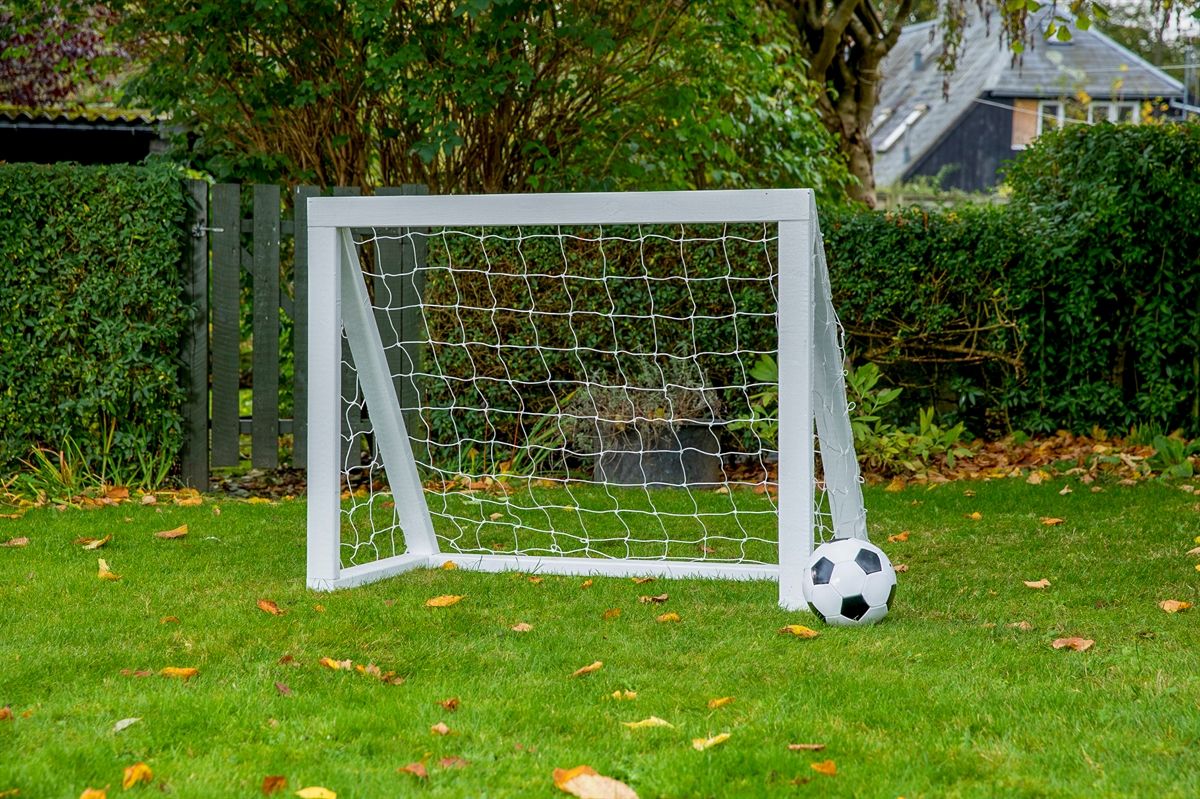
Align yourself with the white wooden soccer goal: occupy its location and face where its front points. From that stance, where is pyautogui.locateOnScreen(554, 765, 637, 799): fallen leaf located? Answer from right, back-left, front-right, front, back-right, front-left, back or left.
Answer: front

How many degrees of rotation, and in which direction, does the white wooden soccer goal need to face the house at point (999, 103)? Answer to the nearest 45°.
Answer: approximately 135° to its left

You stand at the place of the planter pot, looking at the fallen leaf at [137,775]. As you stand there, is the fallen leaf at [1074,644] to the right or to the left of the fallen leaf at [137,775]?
left

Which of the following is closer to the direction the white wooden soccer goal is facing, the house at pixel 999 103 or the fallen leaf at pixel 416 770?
the fallen leaf

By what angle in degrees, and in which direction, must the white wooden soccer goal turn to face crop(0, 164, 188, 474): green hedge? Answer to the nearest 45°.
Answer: approximately 90° to its right

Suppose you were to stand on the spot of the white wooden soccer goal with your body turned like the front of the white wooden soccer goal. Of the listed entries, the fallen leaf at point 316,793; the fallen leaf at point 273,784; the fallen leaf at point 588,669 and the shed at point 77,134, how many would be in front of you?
3

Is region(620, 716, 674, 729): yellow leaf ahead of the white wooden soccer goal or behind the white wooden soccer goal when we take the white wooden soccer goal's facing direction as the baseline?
ahead

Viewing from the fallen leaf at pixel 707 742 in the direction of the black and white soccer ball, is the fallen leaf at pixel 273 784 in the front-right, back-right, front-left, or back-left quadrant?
back-left

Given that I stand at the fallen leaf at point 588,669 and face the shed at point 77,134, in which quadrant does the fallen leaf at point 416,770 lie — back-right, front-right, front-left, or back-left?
back-left

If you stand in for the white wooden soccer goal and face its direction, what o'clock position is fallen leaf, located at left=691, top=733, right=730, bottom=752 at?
The fallen leaf is roughly at 12 o'clock from the white wooden soccer goal.

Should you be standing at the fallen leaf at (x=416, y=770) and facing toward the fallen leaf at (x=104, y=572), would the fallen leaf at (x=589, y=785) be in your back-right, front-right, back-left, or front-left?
back-right

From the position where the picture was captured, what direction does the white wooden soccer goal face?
facing the viewer

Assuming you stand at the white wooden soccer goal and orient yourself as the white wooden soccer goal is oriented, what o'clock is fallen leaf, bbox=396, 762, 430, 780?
The fallen leaf is roughly at 12 o'clock from the white wooden soccer goal.

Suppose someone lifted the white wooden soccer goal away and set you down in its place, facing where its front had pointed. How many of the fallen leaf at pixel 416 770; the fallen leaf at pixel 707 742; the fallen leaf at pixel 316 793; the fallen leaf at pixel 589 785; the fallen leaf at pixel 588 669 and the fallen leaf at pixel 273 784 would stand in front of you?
6

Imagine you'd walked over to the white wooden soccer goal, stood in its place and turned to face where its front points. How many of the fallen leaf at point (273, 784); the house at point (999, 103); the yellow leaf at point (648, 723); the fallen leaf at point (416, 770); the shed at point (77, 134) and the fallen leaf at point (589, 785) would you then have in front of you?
4

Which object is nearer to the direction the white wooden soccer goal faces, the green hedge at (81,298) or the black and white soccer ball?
the black and white soccer ball
